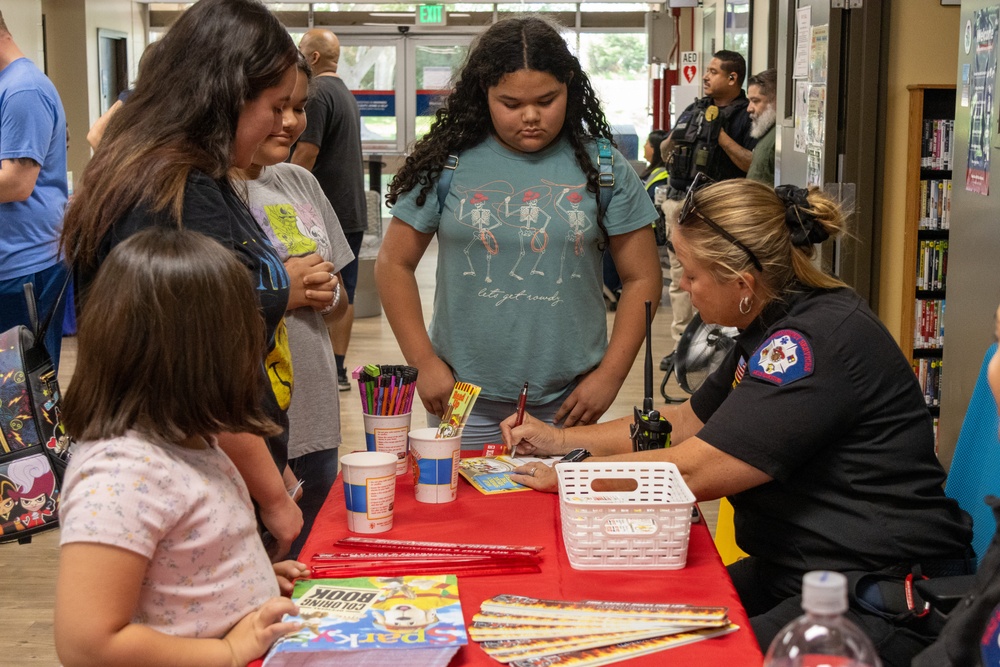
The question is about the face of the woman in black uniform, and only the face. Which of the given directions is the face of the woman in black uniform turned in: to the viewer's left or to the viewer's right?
to the viewer's left

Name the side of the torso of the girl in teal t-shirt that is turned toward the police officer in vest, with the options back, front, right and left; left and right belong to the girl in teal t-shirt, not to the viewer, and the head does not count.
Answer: back

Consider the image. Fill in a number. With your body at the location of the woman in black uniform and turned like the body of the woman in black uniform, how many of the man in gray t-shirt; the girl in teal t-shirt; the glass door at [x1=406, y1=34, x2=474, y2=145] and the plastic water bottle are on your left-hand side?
1

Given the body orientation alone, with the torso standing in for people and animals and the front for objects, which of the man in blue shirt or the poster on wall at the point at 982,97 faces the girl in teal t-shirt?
the poster on wall

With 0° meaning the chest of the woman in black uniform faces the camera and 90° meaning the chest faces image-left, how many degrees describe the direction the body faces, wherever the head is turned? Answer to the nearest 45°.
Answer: approximately 90°

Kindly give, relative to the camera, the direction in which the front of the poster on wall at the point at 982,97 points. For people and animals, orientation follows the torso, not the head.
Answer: facing the viewer and to the left of the viewer

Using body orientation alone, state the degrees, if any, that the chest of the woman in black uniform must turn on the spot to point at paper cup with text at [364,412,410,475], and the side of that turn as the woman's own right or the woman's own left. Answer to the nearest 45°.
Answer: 0° — they already face it

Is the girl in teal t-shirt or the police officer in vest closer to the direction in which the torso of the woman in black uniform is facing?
the girl in teal t-shirt

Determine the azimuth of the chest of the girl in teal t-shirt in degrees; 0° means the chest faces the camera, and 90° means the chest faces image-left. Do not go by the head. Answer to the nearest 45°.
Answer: approximately 0°

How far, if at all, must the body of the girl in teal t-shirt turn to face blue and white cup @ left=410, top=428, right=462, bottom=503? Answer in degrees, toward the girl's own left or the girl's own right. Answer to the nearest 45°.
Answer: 0° — they already face it

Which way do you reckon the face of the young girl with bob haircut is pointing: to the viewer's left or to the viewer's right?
to the viewer's right

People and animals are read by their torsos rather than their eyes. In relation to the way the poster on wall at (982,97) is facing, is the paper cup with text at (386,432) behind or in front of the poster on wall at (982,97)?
in front

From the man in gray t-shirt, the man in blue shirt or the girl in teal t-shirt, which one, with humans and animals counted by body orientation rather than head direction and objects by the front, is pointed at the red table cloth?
the girl in teal t-shirt

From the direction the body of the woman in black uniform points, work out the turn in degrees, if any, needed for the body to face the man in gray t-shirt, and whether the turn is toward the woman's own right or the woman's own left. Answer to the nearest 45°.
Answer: approximately 45° to the woman's own right
